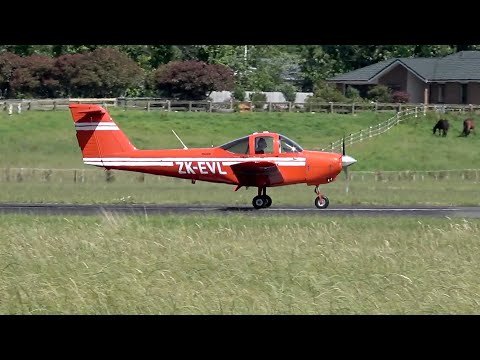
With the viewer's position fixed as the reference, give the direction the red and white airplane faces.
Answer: facing to the right of the viewer

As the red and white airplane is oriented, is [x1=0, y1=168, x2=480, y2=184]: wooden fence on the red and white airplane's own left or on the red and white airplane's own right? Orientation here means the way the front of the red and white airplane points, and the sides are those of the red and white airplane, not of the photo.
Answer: on the red and white airplane's own left

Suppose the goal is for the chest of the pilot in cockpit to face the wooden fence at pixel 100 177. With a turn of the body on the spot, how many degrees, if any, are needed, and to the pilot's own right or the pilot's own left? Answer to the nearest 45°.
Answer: approximately 135° to the pilot's own left

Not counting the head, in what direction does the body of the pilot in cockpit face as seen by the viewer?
to the viewer's right
